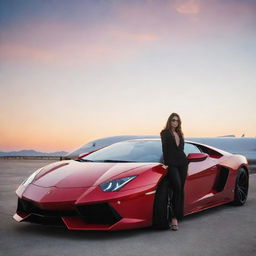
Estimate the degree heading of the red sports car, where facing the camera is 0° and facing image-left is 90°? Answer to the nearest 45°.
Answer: approximately 45°
